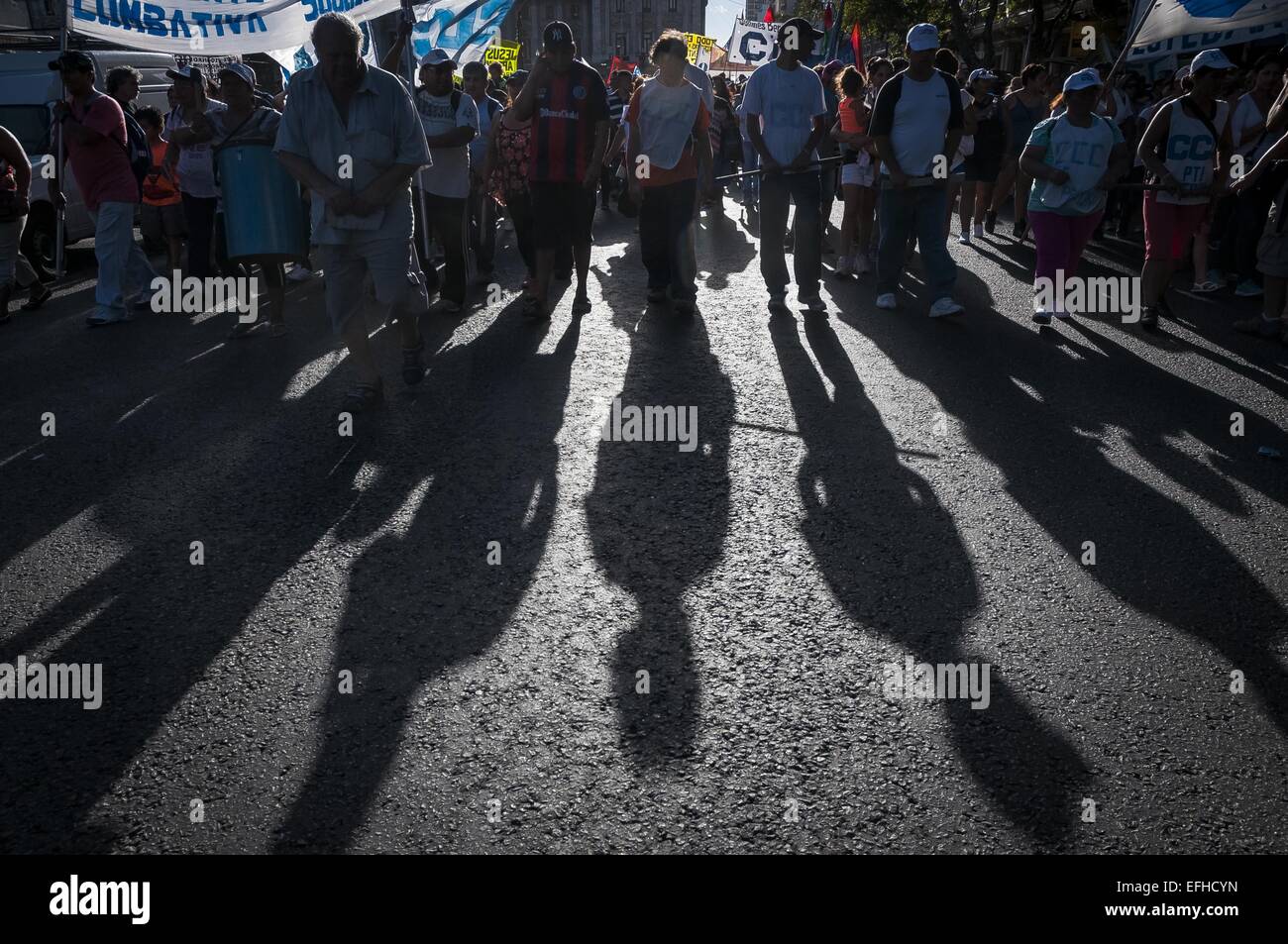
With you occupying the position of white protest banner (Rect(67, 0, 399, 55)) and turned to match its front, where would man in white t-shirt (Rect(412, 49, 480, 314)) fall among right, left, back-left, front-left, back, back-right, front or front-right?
front-left

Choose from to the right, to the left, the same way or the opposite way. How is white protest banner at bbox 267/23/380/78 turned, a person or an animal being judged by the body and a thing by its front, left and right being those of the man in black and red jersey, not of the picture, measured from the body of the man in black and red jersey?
the same way

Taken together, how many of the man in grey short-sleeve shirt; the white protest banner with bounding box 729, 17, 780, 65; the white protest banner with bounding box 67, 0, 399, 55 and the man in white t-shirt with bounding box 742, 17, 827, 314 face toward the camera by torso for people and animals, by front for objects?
4

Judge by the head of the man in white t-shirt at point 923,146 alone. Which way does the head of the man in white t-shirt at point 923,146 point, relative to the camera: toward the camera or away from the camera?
toward the camera

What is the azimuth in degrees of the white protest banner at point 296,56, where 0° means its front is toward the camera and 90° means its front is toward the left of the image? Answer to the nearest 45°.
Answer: approximately 0°

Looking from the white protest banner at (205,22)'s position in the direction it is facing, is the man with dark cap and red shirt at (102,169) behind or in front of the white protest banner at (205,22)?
in front

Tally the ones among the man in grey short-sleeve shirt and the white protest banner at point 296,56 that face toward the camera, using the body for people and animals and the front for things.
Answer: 2

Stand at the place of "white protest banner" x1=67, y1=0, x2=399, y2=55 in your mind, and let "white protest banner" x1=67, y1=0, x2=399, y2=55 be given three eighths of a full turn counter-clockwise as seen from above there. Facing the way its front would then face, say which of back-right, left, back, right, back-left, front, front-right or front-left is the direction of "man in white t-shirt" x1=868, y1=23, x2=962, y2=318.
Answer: right

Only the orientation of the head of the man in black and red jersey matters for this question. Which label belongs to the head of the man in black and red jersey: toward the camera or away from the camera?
toward the camera

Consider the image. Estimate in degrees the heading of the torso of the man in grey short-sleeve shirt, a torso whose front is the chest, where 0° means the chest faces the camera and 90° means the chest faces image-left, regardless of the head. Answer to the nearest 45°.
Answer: approximately 0°

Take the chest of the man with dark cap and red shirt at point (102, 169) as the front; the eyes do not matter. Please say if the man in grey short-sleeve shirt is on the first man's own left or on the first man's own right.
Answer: on the first man's own left

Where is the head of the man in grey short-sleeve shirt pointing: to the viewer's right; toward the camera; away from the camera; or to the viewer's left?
toward the camera

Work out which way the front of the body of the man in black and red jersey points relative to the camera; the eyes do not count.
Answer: toward the camera

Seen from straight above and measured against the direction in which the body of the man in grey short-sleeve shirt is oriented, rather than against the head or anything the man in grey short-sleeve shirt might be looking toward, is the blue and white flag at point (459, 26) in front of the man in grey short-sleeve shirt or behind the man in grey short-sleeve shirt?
behind
